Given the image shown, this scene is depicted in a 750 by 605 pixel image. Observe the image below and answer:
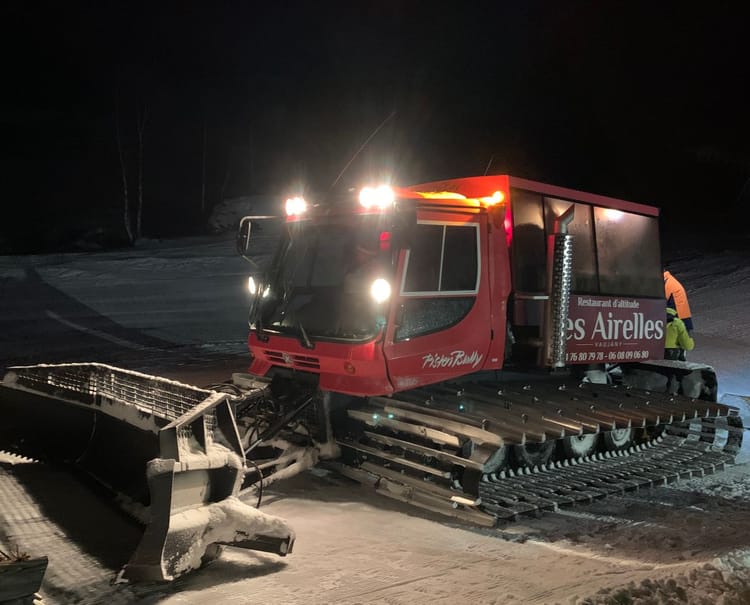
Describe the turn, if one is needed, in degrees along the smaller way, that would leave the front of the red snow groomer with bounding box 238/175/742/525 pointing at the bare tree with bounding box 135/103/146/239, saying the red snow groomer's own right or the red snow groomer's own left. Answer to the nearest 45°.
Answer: approximately 90° to the red snow groomer's own right

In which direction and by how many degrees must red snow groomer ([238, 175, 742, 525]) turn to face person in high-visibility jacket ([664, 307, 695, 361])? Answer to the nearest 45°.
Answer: approximately 180°

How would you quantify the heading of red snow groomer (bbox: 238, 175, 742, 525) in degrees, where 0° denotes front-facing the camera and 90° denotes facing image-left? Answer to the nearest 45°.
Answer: approximately 45°
